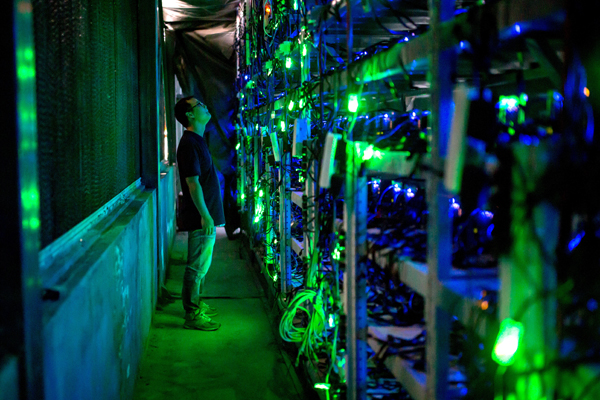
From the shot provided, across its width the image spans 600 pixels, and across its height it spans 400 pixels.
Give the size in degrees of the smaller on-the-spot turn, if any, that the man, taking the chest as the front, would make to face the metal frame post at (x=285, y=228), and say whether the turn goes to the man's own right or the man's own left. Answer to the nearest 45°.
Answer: approximately 45° to the man's own right

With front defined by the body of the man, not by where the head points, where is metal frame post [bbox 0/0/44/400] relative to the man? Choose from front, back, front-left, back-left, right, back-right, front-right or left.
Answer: right

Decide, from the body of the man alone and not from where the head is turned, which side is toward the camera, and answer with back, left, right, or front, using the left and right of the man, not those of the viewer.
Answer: right

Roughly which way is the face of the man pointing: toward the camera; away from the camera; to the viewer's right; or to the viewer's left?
to the viewer's right
